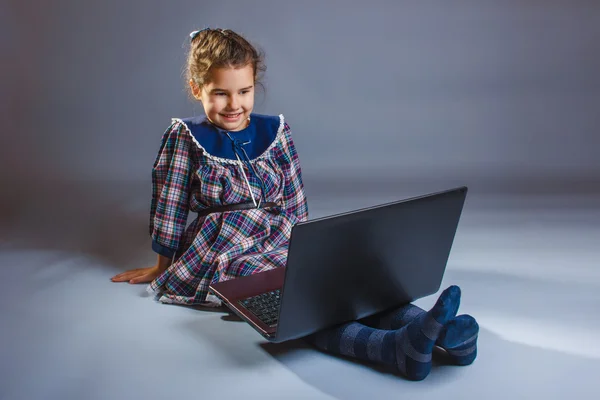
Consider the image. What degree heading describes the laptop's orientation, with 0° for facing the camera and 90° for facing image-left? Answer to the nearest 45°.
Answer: approximately 135°

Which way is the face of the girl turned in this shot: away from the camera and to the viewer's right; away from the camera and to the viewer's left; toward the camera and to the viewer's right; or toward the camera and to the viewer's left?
toward the camera and to the viewer's right

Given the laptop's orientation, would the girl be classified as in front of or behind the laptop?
in front

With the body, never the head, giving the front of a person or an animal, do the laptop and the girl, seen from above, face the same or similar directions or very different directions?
very different directions

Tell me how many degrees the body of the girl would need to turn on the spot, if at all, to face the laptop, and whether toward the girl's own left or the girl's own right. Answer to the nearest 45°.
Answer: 0° — they already face it
